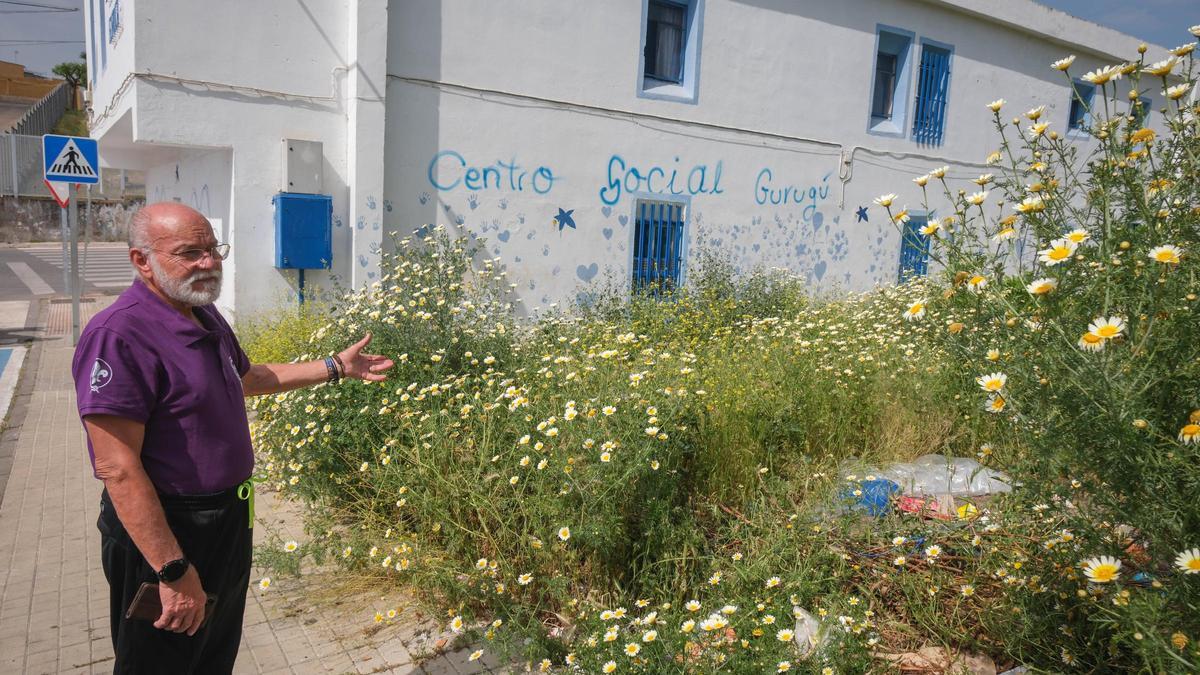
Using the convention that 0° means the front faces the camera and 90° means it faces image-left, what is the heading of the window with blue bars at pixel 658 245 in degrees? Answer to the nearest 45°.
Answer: approximately 0°

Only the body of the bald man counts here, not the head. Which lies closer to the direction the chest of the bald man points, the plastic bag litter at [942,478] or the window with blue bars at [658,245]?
the plastic bag litter

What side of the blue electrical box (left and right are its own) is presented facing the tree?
back

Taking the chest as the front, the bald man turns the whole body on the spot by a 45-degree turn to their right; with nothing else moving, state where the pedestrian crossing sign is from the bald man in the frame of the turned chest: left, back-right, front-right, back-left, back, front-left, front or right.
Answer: back

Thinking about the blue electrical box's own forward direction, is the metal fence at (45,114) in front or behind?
behind

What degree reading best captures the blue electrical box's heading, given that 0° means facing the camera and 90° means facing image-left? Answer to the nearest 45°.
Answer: approximately 0°

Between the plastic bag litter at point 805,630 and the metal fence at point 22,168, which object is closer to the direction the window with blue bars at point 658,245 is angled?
the plastic bag litter

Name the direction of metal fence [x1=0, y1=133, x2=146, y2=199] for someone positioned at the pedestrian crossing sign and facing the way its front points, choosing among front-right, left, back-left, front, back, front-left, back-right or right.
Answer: back

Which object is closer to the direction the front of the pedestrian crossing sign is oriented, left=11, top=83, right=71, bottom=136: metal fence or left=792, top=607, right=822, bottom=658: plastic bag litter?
the plastic bag litter

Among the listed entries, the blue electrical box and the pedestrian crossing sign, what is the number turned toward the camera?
2

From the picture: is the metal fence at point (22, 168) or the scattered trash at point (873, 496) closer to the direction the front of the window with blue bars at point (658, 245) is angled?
the scattered trash
